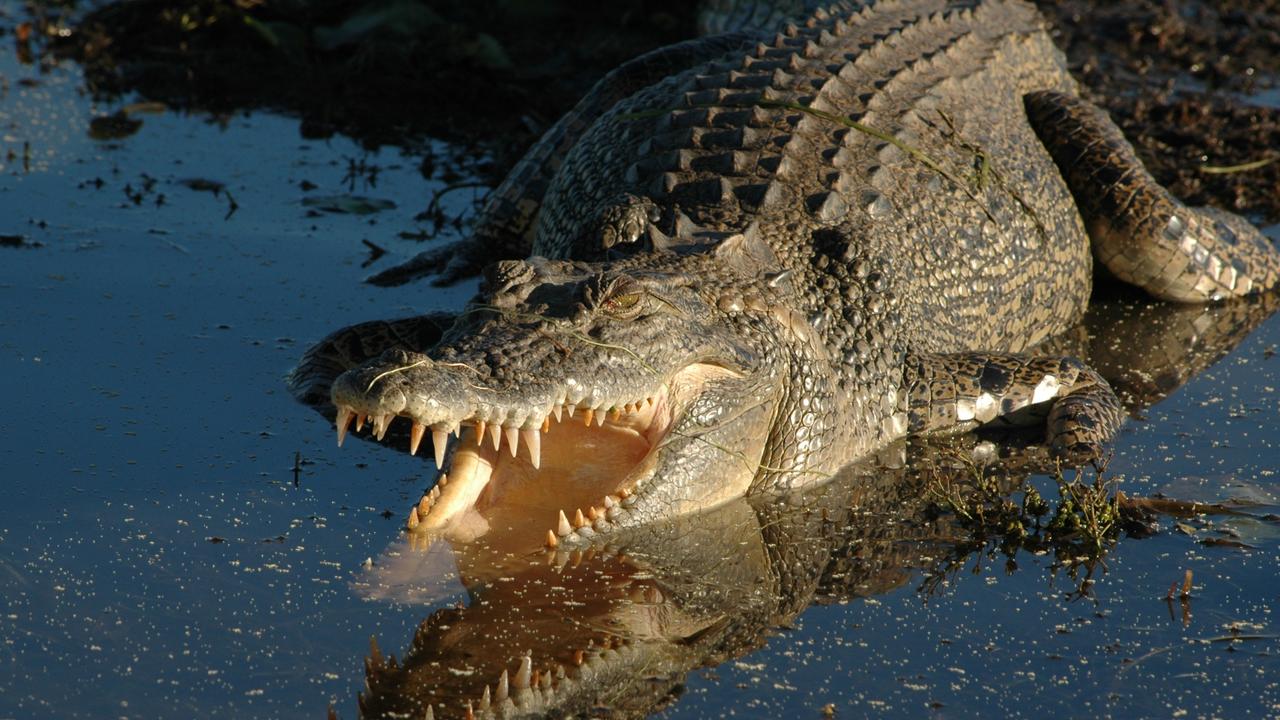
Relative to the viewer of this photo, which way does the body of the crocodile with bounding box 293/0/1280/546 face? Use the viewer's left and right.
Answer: facing the viewer and to the left of the viewer
